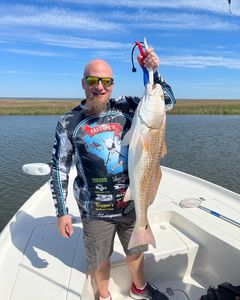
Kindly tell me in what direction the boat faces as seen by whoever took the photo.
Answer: facing away from the viewer
